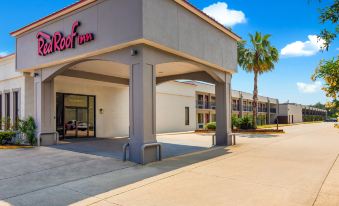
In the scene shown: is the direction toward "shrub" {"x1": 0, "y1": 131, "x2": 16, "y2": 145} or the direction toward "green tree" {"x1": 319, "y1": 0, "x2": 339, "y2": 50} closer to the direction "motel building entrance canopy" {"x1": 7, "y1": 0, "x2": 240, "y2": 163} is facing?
the green tree

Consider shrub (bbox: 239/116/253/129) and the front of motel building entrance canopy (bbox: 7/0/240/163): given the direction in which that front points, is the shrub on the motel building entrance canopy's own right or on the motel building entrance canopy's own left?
on the motel building entrance canopy's own left
